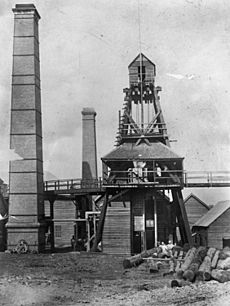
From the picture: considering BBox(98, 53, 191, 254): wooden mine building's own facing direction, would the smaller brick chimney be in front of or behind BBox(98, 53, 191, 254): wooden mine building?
behind

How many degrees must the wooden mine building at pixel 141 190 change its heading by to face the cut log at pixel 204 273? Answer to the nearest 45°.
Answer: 0° — it already faces it

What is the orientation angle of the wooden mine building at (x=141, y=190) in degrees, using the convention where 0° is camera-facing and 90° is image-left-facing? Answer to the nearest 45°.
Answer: approximately 0°

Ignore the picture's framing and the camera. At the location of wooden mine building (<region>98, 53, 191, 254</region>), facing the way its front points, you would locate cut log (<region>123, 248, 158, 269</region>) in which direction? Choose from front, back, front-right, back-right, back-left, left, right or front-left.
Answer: front

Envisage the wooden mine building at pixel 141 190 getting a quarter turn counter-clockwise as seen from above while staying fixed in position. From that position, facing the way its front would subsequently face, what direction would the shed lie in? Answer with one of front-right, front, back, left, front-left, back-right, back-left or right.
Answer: front-left

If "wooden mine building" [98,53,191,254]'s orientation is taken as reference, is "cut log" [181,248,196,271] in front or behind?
in front

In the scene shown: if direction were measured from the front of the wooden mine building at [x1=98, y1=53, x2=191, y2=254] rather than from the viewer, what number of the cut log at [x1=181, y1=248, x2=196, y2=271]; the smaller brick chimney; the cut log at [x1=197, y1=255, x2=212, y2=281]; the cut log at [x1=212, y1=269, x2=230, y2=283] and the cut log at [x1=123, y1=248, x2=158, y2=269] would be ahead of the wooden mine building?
4

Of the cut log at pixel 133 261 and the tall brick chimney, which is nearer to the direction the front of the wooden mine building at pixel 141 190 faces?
the cut log

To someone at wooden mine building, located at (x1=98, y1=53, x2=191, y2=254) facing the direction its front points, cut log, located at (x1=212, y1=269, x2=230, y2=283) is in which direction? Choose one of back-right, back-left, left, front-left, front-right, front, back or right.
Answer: front

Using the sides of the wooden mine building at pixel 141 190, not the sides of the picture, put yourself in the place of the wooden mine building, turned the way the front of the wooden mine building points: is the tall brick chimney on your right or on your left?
on your right
